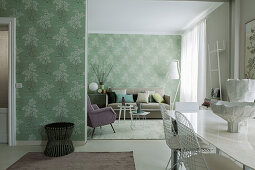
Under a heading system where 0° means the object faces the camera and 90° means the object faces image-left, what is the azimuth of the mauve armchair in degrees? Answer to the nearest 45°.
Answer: approximately 225°

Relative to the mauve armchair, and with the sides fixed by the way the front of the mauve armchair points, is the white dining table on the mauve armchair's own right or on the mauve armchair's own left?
on the mauve armchair's own right

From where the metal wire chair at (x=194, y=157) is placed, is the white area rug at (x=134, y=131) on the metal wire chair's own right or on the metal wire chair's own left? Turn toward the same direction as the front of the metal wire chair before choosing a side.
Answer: on the metal wire chair's own left
